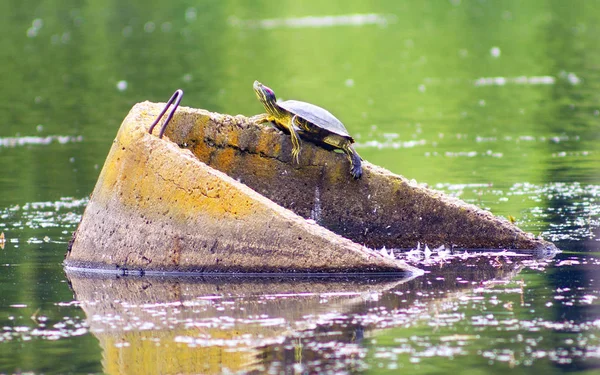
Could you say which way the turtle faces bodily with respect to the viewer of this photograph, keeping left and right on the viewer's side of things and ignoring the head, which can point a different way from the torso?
facing to the left of the viewer
